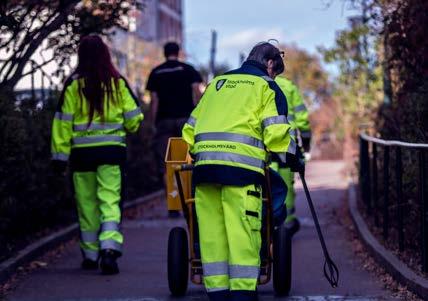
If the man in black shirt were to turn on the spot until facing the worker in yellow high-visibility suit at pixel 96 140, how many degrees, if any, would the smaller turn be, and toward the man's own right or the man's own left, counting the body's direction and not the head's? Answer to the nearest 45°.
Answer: approximately 180°

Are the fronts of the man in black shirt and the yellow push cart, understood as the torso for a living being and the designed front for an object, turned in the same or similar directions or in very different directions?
same or similar directions

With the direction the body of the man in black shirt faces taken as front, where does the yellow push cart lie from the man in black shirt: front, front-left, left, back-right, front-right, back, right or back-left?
back

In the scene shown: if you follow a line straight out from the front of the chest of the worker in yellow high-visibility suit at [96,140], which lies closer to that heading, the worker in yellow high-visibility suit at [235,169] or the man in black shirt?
the man in black shirt

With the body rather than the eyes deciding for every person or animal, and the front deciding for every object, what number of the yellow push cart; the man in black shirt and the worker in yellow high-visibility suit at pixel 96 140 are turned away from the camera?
3

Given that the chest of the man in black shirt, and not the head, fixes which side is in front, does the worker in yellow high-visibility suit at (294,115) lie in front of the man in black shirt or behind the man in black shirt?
behind

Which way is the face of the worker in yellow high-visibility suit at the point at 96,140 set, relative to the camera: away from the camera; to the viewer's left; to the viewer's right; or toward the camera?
away from the camera

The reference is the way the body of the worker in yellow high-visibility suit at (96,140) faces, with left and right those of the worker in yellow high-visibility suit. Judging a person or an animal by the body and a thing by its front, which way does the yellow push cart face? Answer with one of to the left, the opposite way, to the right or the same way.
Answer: the same way

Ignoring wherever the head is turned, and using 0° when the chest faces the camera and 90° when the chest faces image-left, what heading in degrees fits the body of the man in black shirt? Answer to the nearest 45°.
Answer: approximately 180°

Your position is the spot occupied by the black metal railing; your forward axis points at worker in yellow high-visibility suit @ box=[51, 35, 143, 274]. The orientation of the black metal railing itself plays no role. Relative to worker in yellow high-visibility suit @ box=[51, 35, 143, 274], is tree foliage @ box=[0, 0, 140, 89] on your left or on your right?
right

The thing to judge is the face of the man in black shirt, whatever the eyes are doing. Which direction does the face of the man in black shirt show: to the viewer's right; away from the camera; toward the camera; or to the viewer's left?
away from the camera

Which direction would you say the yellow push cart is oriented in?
away from the camera

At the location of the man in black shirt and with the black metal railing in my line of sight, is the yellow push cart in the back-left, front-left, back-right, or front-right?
front-right

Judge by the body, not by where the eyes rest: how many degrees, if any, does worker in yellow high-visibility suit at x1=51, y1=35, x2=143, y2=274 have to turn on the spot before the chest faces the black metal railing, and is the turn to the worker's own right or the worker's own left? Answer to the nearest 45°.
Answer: approximately 90° to the worker's own right

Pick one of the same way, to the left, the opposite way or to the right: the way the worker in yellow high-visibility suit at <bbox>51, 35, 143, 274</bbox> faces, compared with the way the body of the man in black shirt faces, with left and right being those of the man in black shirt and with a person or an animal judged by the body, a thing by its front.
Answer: the same way

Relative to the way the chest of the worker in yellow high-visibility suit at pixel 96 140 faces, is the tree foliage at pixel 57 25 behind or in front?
in front

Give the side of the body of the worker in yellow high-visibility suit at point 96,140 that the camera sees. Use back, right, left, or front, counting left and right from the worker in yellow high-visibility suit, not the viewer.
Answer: back
